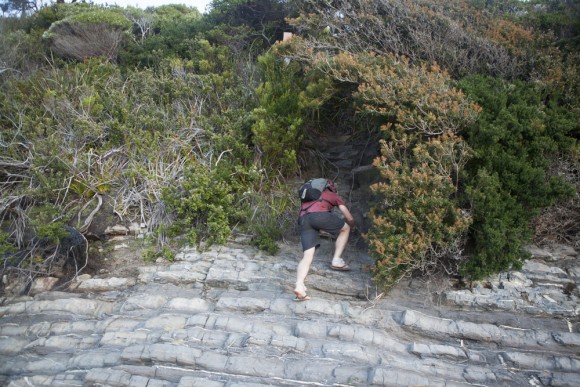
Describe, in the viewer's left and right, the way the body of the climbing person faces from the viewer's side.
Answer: facing away from the viewer and to the right of the viewer

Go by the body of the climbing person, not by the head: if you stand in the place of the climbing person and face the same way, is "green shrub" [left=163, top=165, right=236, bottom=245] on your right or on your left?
on your left

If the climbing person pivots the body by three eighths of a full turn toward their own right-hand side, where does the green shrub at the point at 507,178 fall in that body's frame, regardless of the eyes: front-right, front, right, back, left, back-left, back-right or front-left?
left
